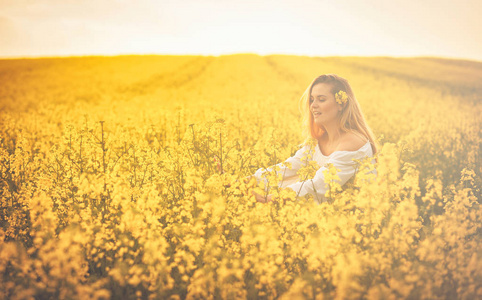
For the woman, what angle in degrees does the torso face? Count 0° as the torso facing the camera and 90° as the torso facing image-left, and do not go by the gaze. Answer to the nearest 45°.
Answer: approximately 45°
